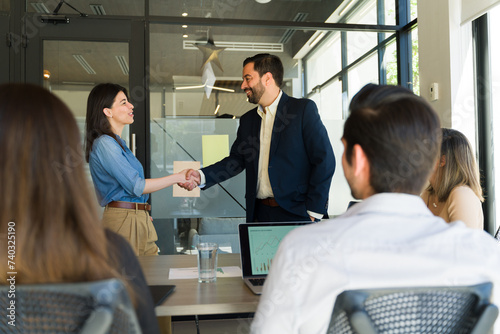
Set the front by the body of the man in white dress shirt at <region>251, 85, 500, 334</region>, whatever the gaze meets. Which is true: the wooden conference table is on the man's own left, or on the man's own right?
on the man's own left

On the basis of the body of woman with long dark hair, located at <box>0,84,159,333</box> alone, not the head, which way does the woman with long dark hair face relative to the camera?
away from the camera

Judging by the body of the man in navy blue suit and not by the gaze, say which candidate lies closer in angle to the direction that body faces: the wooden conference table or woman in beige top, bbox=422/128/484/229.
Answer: the wooden conference table

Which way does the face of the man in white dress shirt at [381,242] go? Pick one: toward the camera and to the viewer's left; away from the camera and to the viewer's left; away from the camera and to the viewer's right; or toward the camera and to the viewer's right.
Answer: away from the camera and to the viewer's left

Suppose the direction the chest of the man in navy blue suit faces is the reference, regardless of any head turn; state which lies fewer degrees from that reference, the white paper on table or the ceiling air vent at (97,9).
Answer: the white paper on table

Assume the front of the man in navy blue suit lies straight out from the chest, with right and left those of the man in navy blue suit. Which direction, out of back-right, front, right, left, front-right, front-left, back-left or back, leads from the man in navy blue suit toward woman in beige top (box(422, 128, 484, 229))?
left

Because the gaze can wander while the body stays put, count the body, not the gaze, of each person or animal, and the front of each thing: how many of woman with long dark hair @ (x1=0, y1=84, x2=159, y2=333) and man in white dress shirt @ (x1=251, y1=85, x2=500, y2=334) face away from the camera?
2

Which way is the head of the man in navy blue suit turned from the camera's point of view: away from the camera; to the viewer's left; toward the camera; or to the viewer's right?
to the viewer's left

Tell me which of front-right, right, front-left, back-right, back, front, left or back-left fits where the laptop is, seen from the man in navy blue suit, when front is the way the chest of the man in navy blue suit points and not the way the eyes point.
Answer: front-left

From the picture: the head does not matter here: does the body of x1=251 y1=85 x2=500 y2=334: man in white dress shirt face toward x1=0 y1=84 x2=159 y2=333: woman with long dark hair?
no

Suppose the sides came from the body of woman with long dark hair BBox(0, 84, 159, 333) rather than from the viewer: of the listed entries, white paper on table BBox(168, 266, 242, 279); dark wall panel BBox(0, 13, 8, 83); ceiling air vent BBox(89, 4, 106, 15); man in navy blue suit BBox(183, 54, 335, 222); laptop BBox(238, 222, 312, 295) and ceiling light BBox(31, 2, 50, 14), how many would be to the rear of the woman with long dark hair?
0

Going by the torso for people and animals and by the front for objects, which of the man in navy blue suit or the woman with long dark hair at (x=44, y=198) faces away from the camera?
the woman with long dark hair

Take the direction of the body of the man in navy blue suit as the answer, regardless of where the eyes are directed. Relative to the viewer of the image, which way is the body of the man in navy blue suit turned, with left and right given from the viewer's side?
facing the viewer and to the left of the viewer

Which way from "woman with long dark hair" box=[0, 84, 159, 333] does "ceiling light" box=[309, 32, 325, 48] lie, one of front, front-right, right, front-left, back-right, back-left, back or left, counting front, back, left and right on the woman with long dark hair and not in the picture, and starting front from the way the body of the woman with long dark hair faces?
front-right

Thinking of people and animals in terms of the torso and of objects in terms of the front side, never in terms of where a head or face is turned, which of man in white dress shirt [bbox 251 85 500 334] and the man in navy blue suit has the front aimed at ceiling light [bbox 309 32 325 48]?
the man in white dress shirt

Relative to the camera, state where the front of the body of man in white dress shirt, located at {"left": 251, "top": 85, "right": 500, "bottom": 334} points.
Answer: away from the camera

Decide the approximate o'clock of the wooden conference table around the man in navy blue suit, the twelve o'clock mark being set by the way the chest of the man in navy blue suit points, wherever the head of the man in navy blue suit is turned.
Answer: The wooden conference table is roughly at 11 o'clock from the man in navy blue suit.

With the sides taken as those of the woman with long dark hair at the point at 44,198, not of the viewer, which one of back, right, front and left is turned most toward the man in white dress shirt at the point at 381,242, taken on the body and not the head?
right

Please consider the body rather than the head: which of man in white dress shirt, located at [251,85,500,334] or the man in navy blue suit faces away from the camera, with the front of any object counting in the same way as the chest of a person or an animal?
the man in white dress shirt

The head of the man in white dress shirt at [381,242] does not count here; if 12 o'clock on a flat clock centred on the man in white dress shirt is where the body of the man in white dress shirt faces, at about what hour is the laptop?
The laptop is roughly at 11 o'clock from the man in white dress shirt.

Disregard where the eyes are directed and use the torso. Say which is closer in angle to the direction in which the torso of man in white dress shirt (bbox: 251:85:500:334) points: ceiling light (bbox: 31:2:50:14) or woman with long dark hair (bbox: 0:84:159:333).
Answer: the ceiling light

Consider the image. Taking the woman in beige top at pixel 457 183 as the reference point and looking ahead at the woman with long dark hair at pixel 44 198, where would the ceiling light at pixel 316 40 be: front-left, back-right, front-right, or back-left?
back-right
